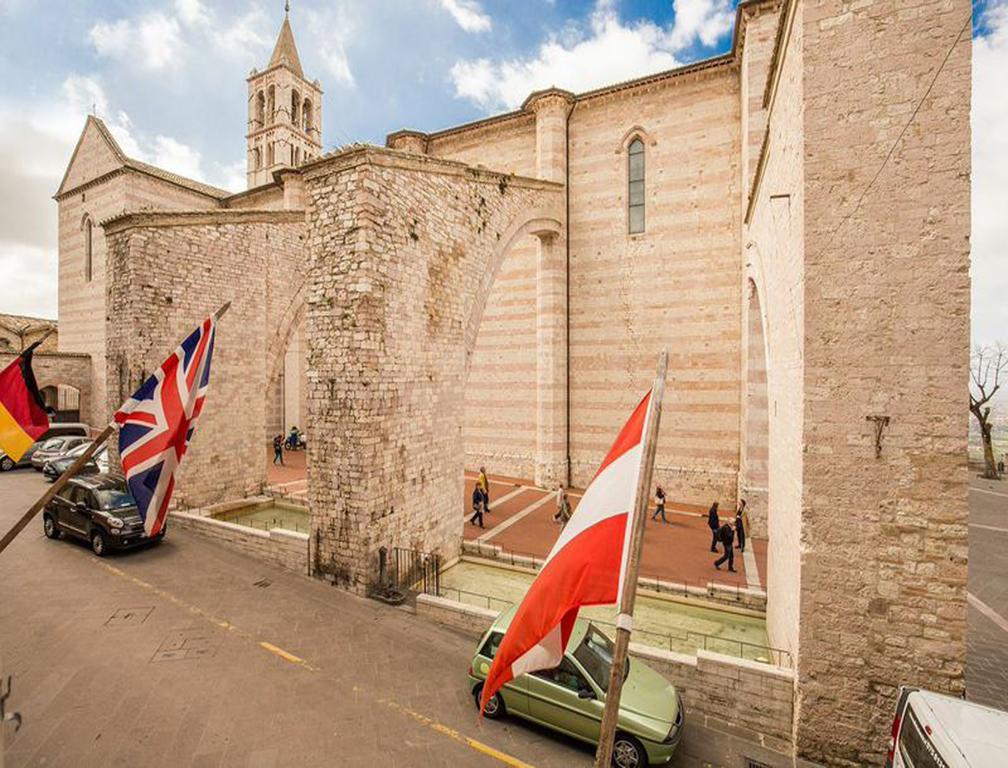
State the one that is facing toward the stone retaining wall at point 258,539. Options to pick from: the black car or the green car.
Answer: the black car

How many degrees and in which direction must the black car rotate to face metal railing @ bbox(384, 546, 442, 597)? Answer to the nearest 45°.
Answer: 0° — it already faces it

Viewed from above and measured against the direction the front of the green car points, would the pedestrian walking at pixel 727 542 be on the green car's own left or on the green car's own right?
on the green car's own left

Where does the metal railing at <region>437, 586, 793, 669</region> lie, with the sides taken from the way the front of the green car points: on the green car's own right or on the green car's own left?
on the green car's own left

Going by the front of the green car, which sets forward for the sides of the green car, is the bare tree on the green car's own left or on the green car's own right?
on the green car's own left

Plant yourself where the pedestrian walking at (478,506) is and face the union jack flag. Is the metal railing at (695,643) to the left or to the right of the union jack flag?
left

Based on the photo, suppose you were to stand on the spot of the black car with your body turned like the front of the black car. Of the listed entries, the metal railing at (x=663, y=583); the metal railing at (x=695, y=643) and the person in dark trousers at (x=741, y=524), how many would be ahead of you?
3
